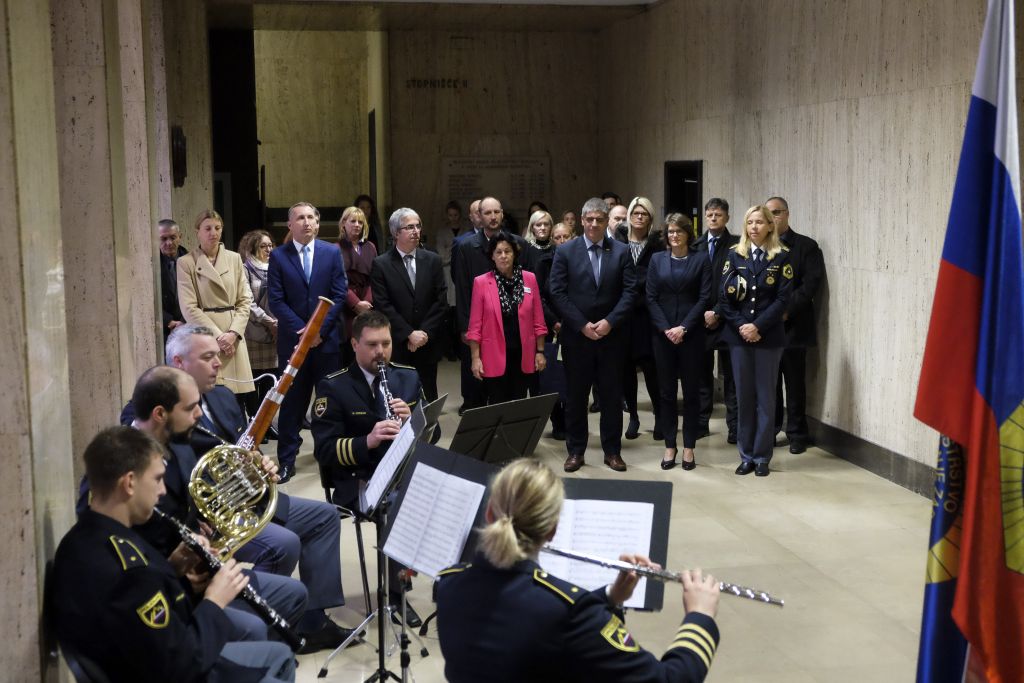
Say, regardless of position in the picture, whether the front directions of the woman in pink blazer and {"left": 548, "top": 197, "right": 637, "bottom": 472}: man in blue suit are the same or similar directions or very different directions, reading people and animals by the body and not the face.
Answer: same or similar directions

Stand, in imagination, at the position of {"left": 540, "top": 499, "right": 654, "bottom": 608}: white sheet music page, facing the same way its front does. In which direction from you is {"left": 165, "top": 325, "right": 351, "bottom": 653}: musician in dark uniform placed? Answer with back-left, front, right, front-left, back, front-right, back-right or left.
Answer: back-right

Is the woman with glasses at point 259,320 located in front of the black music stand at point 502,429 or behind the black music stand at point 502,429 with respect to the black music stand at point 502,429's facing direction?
in front

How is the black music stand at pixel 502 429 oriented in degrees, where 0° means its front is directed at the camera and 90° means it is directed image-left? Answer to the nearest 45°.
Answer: approximately 135°

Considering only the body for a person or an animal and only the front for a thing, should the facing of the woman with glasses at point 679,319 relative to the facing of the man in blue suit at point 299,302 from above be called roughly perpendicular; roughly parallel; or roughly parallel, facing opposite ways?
roughly parallel

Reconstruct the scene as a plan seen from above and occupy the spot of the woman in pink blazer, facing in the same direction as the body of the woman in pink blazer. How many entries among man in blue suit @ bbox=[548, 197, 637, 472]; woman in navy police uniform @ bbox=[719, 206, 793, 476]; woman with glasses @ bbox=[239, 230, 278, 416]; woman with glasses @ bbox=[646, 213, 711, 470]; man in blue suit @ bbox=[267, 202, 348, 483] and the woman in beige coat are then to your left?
3

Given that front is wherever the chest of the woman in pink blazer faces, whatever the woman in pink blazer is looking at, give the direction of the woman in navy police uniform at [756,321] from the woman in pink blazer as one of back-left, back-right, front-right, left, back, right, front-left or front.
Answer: left

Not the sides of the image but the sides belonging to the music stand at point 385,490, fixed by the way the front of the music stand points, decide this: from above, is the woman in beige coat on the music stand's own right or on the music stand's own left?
on the music stand's own right

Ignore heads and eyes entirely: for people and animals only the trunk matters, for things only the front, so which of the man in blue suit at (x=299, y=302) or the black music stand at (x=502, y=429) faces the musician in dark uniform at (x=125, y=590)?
the man in blue suit

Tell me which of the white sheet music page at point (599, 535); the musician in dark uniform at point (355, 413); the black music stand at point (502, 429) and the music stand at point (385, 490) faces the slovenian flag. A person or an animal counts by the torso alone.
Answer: the musician in dark uniform

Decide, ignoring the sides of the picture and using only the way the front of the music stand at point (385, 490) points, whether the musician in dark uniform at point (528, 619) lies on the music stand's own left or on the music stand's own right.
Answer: on the music stand's own left

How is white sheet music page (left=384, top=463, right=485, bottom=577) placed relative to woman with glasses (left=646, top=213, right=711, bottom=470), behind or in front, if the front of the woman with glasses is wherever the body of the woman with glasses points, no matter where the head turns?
in front

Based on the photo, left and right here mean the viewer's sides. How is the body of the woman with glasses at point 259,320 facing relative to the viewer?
facing the viewer and to the right of the viewer

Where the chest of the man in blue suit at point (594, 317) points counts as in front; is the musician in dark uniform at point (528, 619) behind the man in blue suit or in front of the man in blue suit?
in front

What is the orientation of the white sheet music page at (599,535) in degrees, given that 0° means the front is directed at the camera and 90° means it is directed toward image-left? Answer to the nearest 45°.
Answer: approximately 0°

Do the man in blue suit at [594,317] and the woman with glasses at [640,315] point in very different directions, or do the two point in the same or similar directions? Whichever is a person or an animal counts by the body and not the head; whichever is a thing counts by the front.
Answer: same or similar directions

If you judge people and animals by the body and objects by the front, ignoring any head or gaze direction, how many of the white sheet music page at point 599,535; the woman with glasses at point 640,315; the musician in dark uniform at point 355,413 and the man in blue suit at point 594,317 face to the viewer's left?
0

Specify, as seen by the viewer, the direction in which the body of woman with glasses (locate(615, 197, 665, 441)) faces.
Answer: toward the camera

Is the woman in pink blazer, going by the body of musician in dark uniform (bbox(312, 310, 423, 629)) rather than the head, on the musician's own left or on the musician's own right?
on the musician's own left
